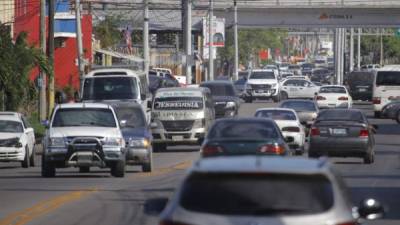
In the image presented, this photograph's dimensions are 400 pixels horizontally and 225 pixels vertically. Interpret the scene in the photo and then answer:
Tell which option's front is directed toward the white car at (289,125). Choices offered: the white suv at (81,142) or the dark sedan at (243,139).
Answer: the dark sedan

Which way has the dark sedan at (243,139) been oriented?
away from the camera

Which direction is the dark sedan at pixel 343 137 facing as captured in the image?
away from the camera

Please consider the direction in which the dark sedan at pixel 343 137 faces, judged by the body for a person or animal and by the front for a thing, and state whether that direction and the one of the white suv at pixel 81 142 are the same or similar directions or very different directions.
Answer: very different directions

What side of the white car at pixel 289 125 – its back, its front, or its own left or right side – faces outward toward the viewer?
back

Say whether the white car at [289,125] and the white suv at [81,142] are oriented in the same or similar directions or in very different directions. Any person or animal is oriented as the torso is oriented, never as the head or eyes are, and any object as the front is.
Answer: very different directions

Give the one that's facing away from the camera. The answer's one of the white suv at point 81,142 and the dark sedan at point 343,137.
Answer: the dark sedan
